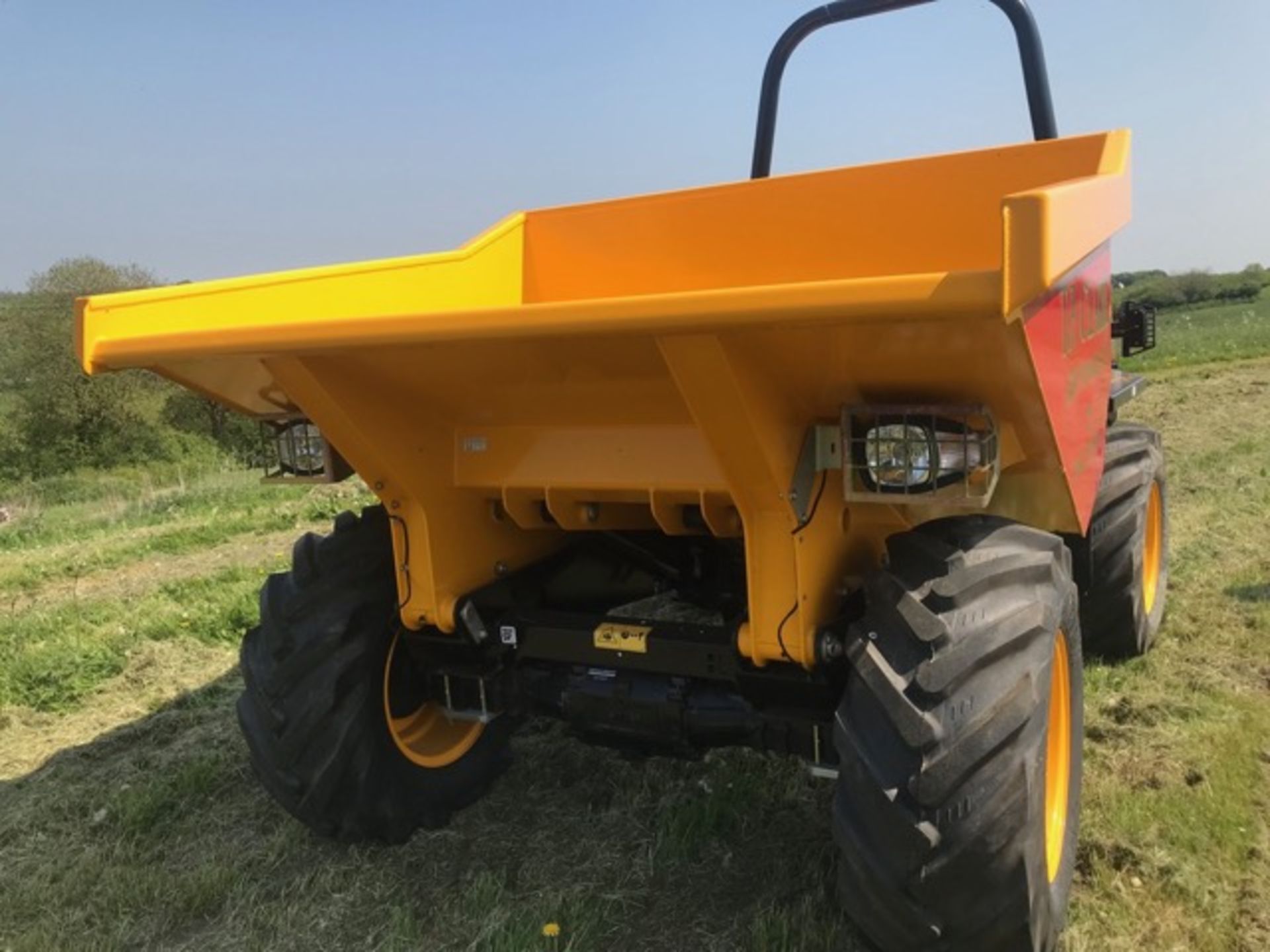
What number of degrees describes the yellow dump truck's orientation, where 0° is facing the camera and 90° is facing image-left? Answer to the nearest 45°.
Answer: approximately 45°

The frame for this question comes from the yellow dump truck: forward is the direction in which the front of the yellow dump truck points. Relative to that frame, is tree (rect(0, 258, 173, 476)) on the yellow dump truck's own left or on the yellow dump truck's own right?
on the yellow dump truck's own right
